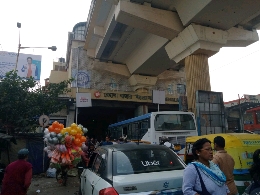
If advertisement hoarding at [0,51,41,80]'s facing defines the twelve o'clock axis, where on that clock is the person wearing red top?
The person wearing red top is roughly at 12 o'clock from the advertisement hoarding.

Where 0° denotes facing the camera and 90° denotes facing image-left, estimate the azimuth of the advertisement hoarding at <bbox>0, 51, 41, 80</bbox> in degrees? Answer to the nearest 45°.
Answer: approximately 0°

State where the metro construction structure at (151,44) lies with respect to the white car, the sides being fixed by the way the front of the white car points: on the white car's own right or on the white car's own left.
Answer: on the white car's own right
